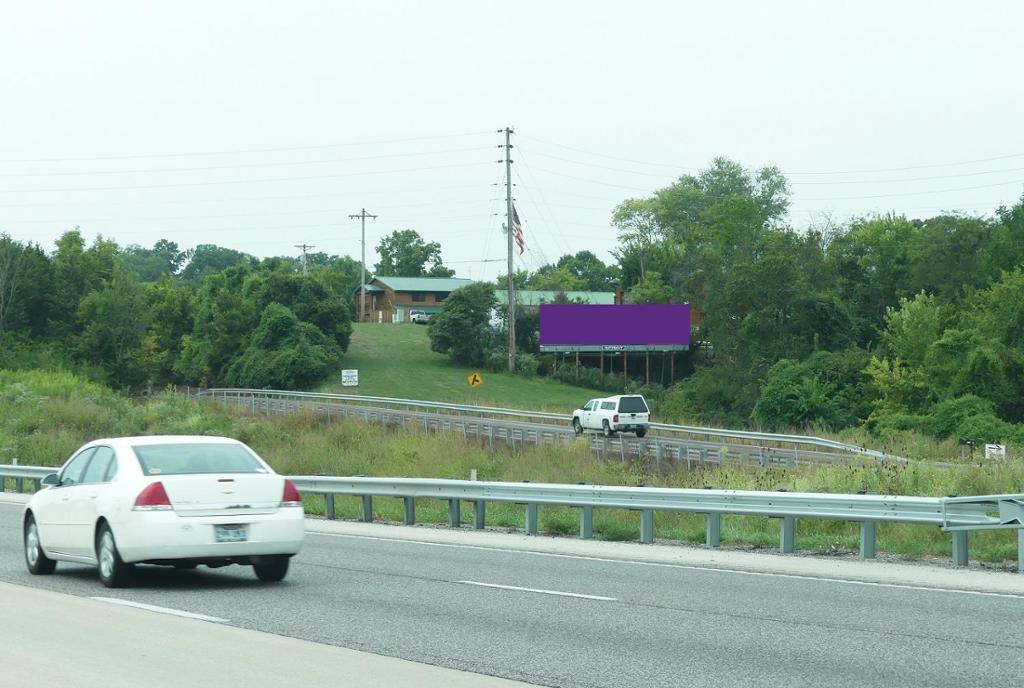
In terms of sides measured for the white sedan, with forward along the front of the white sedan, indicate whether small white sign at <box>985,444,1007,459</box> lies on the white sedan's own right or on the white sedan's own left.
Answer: on the white sedan's own right

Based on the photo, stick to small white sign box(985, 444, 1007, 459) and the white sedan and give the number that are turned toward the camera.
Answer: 1

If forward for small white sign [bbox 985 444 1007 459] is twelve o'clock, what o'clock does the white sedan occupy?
The white sedan is roughly at 1 o'clock from the small white sign.

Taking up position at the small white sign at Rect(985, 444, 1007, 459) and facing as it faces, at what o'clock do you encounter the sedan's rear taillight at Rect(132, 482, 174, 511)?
The sedan's rear taillight is roughly at 1 o'clock from the small white sign.

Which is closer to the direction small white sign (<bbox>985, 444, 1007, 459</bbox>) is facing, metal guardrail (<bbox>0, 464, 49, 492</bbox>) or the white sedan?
the white sedan

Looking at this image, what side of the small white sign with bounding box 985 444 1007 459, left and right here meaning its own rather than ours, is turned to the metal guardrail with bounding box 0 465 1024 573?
front

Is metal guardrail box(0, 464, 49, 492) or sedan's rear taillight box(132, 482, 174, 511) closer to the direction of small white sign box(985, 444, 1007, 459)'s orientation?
the sedan's rear taillight

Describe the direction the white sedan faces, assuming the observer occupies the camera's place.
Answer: facing away from the viewer and to the left of the viewer
